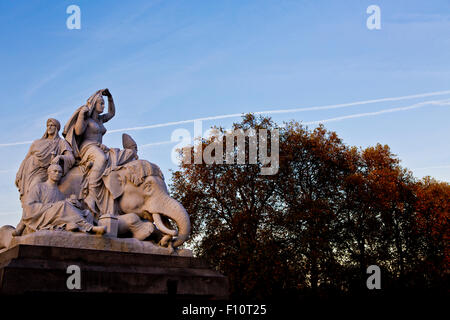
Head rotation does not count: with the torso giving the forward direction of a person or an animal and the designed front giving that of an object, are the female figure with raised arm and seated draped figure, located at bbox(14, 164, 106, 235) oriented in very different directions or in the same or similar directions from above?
same or similar directions

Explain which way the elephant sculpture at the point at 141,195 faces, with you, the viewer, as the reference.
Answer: facing to the right of the viewer

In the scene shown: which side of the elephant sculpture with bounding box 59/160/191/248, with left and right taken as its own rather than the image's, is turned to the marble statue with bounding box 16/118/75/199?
back

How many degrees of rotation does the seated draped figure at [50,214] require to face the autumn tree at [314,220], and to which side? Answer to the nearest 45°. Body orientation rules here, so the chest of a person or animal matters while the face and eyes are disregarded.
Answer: approximately 90° to its left

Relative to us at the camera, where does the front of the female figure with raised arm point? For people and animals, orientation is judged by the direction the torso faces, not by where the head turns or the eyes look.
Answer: facing the viewer and to the right of the viewer
